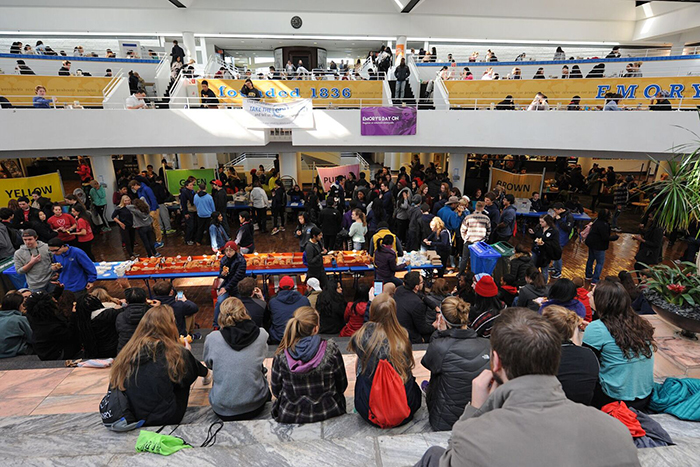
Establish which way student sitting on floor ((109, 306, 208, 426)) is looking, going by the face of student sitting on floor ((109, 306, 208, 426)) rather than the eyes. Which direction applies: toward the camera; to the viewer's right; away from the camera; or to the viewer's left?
away from the camera

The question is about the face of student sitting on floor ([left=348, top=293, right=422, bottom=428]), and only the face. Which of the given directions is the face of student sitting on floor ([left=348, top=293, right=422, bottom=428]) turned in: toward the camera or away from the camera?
away from the camera

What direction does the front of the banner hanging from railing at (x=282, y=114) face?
toward the camera

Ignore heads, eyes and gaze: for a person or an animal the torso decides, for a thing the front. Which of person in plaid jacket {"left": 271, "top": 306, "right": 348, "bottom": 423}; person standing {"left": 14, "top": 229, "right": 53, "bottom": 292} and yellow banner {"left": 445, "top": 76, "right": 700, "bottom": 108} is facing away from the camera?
the person in plaid jacket

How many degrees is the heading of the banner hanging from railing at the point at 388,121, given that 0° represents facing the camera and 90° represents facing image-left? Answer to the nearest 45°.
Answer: approximately 0°

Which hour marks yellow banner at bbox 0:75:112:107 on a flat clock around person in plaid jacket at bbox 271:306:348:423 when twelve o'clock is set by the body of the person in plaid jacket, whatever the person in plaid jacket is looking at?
The yellow banner is roughly at 11 o'clock from the person in plaid jacket.

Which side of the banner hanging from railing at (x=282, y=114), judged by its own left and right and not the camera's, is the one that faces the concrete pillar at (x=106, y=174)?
right

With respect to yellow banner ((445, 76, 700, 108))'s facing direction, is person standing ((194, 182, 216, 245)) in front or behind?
in front

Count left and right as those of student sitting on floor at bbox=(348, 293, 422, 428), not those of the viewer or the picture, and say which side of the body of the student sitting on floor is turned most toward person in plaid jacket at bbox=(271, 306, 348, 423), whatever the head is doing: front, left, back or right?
left

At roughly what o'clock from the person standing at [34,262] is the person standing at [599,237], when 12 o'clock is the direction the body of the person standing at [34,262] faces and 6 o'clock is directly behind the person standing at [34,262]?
the person standing at [599,237] is roughly at 10 o'clock from the person standing at [34,262].

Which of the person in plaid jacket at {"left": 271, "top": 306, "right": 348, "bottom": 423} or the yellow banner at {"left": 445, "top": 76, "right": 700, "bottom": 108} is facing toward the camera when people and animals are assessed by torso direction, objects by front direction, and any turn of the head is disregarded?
the yellow banner

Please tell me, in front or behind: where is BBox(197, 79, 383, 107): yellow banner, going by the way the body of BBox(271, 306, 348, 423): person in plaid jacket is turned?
in front

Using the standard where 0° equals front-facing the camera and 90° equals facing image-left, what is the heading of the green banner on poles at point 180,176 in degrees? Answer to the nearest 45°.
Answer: approximately 0°

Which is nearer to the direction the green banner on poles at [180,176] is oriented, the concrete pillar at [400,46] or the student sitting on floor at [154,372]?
the student sitting on floor

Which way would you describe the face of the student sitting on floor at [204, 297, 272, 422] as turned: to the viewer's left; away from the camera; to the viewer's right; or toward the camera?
away from the camera
